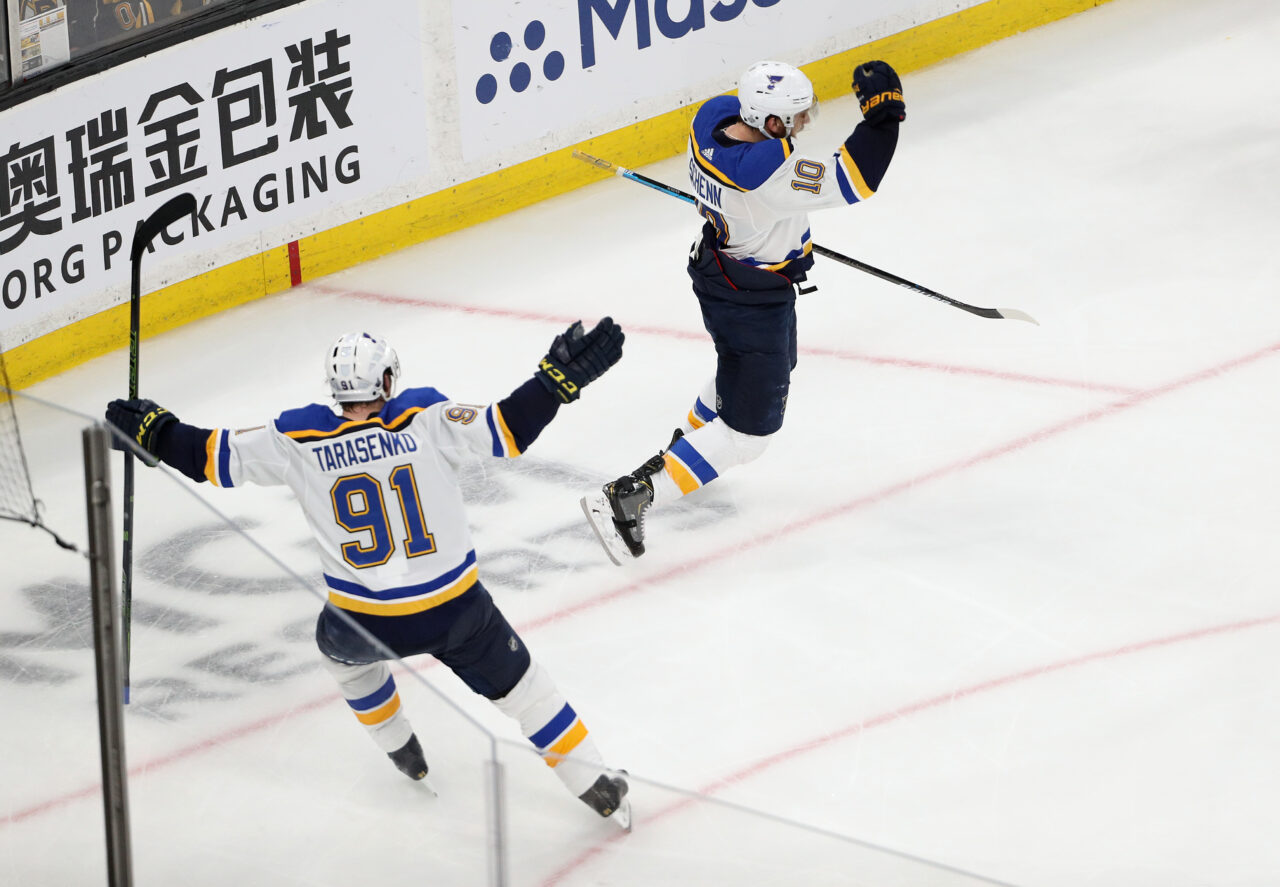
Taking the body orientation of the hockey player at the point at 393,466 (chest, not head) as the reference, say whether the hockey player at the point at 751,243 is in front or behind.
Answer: in front

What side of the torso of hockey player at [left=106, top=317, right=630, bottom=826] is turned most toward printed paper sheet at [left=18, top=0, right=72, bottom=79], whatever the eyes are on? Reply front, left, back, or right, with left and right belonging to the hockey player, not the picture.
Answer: front

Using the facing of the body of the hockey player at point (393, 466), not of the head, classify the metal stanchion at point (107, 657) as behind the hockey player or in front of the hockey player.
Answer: behind

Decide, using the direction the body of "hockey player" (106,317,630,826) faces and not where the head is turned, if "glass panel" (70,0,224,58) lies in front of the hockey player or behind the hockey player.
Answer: in front

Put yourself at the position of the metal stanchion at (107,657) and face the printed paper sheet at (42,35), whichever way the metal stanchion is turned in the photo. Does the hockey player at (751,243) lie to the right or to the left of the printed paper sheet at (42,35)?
right

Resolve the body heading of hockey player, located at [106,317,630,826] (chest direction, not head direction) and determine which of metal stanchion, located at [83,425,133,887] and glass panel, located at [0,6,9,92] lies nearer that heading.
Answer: the glass panel

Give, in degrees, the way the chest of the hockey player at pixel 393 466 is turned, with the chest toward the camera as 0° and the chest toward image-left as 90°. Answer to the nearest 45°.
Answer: approximately 180°

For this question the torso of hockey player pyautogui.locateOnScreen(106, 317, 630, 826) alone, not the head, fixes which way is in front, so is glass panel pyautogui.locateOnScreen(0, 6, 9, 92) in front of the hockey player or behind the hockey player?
in front
